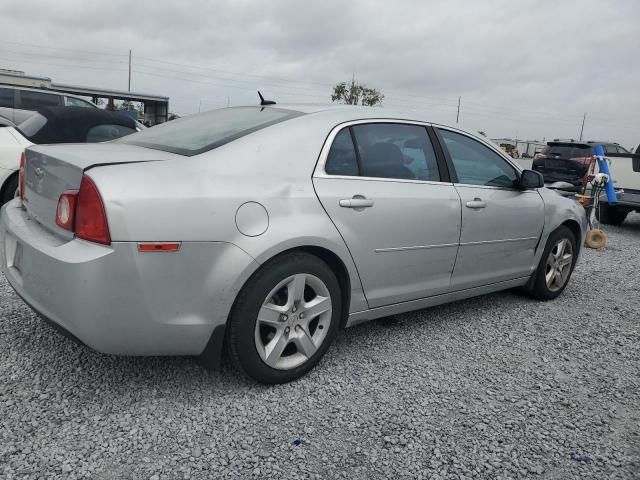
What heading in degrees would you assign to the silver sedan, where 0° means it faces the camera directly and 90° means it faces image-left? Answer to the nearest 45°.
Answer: approximately 225°

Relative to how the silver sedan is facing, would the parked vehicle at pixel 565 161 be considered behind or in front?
in front

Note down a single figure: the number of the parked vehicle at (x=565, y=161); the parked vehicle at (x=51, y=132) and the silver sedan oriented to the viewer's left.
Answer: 0

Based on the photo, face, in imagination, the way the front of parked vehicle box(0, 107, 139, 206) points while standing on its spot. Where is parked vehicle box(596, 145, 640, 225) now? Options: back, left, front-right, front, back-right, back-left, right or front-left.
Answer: front-right

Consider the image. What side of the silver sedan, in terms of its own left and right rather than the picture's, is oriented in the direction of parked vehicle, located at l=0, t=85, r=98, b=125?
left

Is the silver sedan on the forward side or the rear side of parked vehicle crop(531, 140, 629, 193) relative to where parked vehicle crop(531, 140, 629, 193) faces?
on the rear side

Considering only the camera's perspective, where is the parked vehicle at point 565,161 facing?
facing away from the viewer and to the right of the viewer

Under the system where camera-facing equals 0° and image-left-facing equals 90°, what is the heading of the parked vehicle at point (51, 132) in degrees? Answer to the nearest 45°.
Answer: approximately 225°

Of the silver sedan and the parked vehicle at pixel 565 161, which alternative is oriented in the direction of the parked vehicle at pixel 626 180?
the silver sedan
